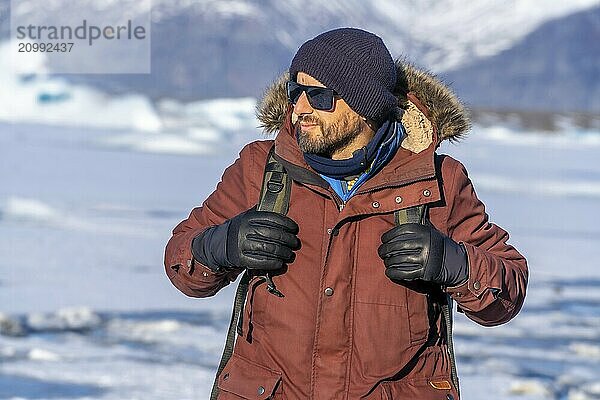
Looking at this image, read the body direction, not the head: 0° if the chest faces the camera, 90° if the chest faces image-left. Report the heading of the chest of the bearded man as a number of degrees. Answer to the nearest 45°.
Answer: approximately 0°
